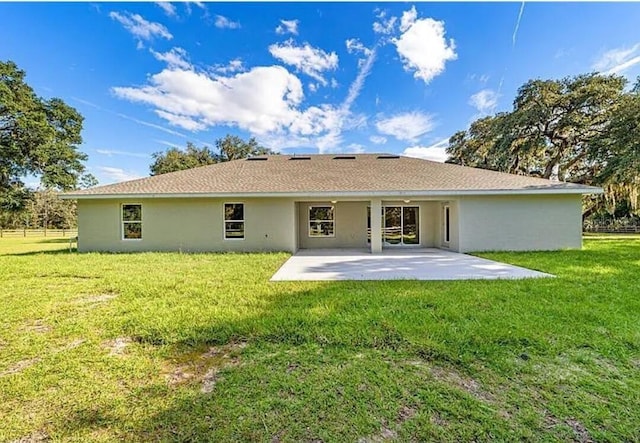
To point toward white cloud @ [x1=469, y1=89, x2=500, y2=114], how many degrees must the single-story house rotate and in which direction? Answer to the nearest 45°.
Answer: approximately 45° to its right

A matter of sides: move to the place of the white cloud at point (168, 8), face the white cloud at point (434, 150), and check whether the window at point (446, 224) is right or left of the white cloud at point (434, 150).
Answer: right

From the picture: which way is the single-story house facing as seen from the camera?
away from the camera

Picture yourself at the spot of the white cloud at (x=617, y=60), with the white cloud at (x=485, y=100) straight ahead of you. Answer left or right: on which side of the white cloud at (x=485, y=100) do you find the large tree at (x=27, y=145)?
left

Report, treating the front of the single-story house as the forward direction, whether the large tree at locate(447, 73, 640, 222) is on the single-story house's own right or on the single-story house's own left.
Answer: on the single-story house's own right

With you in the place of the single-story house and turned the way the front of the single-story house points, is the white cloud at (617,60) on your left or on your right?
on your right

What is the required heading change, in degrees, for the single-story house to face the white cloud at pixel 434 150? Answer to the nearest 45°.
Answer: approximately 45° to its right

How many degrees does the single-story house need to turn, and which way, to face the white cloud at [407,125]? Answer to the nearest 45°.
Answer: approximately 45° to its right

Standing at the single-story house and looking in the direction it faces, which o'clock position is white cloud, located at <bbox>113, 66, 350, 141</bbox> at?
The white cloud is roughly at 11 o'clock from the single-story house.
